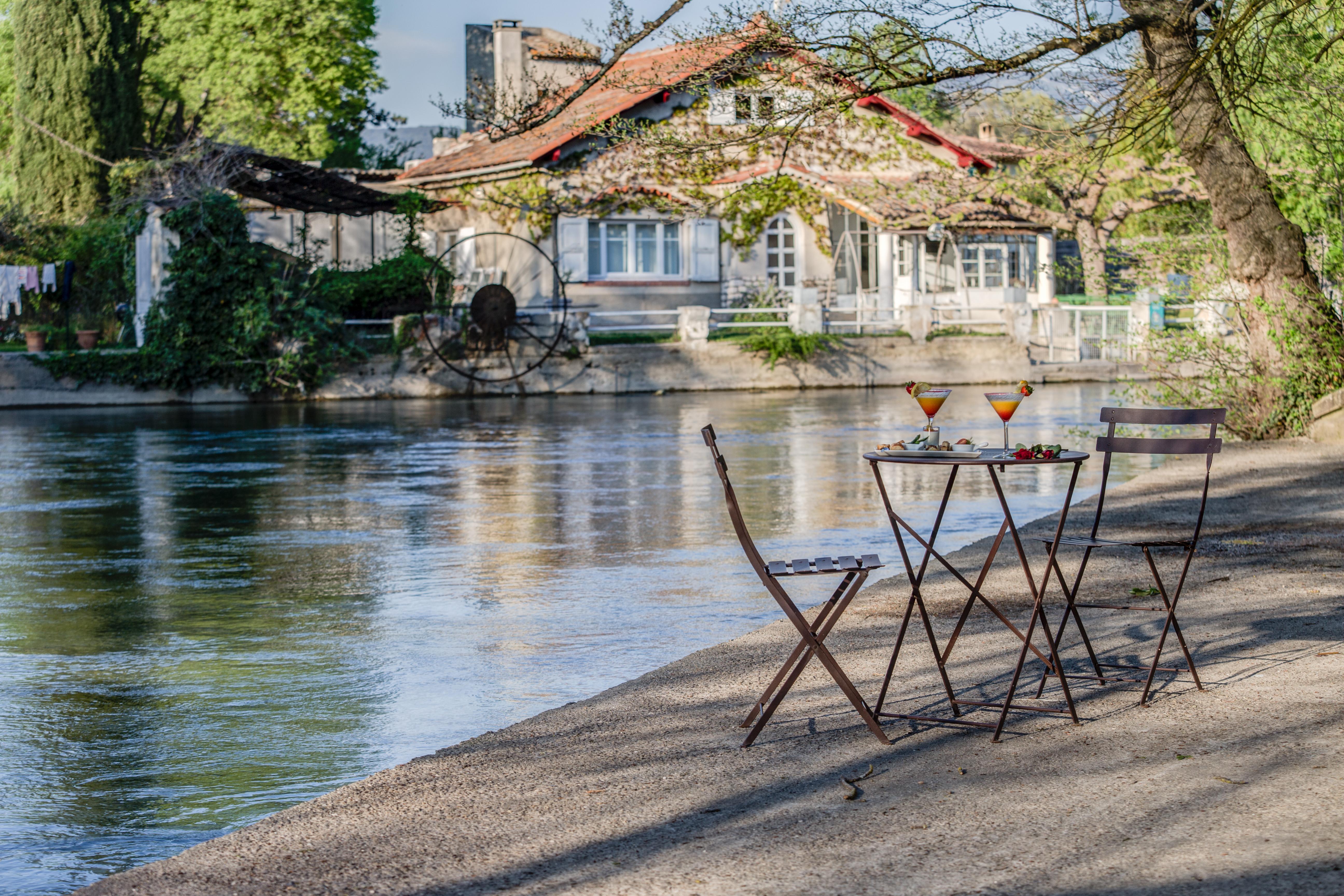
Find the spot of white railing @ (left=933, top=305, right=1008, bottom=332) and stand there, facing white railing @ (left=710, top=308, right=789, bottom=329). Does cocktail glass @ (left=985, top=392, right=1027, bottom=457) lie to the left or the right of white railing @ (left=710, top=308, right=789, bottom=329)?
left

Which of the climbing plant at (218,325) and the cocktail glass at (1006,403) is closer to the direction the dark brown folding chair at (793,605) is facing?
the cocktail glass

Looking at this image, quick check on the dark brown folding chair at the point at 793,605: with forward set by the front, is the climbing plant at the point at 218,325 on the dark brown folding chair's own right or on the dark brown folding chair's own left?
on the dark brown folding chair's own left

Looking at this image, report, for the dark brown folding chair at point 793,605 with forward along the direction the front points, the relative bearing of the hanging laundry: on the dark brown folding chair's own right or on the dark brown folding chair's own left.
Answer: on the dark brown folding chair's own left

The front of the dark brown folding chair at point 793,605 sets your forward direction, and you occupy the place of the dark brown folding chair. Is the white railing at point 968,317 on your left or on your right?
on your left

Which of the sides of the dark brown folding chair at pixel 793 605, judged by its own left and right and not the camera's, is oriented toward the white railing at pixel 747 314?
left

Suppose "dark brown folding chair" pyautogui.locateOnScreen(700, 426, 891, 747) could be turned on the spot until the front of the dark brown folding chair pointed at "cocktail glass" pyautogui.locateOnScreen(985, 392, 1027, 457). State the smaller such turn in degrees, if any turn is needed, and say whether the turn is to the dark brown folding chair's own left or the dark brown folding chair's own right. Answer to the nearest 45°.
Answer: approximately 45° to the dark brown folding chair's own left

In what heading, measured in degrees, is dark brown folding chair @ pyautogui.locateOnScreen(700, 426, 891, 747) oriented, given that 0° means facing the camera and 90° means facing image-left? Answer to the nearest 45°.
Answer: approximately 270°

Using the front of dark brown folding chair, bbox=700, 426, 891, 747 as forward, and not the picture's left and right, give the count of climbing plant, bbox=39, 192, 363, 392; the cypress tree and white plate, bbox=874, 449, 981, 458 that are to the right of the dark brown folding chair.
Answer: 0

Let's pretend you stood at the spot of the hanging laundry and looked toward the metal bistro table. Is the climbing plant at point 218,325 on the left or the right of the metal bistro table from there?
left

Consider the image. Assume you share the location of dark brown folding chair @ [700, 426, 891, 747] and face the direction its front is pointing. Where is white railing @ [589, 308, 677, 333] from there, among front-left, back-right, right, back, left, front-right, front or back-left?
left

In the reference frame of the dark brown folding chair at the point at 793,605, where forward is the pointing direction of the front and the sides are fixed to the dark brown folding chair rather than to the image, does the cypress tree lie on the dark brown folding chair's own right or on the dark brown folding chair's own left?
on the dark brown folding chair's own left
